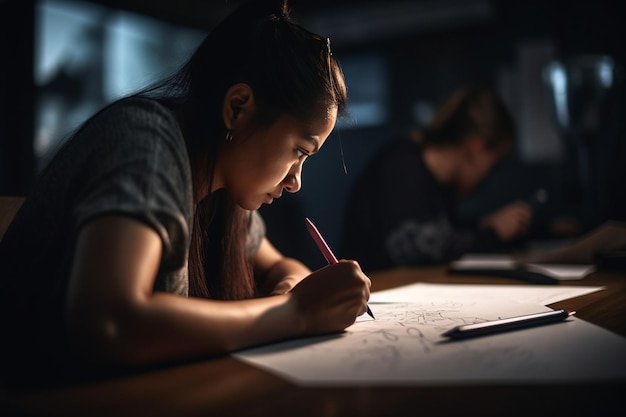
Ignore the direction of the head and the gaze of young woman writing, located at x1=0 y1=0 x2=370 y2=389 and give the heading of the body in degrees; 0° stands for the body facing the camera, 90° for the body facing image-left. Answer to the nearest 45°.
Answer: approximately 270°
